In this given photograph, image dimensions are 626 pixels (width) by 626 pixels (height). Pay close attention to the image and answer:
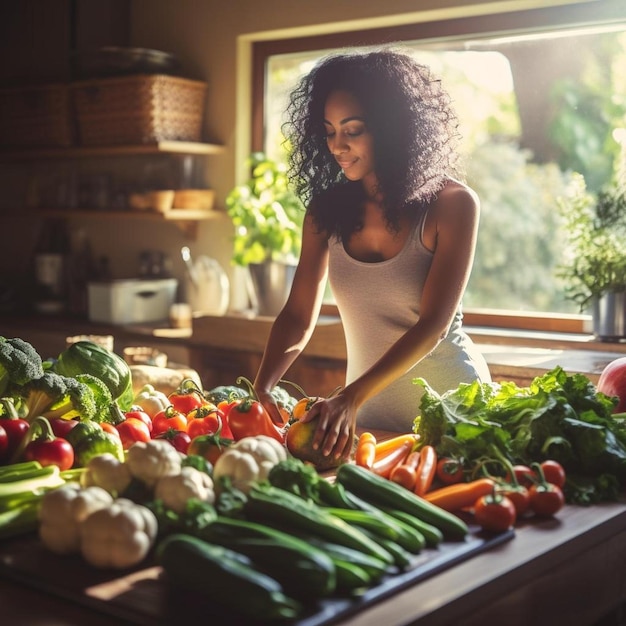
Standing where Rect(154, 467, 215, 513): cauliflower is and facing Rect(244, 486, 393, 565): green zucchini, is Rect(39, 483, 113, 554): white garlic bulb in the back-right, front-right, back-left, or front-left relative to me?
back-right

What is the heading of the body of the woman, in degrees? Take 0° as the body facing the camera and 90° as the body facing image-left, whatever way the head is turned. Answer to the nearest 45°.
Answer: approximately 45°

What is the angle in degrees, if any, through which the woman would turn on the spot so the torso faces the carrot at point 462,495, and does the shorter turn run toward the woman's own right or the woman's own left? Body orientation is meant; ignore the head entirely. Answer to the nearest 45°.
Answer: approximately 45° to the woman's own left

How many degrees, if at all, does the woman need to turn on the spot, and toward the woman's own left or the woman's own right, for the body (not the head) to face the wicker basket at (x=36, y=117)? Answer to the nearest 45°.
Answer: approximately 90° to the woman's own right

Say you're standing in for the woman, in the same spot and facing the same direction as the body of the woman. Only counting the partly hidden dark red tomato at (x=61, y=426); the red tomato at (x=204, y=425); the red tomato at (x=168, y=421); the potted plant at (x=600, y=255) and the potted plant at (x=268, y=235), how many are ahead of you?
3

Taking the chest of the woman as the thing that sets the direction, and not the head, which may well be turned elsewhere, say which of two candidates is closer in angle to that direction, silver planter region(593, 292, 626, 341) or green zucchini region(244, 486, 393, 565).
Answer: the green zucchini

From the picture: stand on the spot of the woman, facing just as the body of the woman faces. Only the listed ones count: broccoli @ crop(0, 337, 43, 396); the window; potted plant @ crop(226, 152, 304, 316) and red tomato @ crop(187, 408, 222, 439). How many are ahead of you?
2
